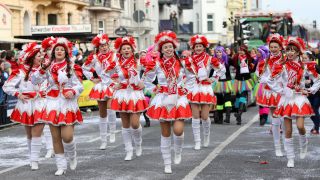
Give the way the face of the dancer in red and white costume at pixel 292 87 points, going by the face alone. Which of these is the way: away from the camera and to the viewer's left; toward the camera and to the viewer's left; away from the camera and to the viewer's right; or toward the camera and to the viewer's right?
toward the camera and to the viewer's left

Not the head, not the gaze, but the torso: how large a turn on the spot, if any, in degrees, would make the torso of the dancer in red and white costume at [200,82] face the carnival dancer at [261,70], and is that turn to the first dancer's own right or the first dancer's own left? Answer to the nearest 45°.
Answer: approximately 135° to the first dancer's own left

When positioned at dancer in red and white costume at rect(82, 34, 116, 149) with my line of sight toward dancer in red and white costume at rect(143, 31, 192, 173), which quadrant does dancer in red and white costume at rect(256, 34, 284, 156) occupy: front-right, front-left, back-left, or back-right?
front-left

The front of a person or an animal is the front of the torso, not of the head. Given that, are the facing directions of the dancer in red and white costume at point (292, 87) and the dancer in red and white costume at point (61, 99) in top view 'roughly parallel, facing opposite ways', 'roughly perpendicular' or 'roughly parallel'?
roughly parallel

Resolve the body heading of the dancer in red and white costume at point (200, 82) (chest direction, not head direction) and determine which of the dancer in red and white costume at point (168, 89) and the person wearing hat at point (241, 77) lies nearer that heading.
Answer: the dancer in red and white costume

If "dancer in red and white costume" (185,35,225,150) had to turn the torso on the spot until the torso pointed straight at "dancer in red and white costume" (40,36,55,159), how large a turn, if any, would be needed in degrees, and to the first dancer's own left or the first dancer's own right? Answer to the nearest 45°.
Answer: approximately 45° to the first dancer's own right

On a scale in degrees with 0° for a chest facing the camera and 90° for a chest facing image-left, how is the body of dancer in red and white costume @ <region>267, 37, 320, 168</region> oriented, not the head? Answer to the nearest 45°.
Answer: approximately 0°

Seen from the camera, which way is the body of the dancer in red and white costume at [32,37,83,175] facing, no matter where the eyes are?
toward the camera

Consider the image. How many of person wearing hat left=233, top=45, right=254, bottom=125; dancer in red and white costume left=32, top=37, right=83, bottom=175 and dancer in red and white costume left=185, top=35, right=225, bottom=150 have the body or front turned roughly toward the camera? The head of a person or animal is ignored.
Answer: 3

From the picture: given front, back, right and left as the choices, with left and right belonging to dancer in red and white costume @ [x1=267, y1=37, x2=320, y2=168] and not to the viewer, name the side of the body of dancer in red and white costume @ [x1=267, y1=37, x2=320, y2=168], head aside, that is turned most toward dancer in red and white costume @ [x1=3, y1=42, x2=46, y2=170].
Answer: right

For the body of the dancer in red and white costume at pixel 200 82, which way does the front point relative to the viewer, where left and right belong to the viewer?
facing the viewer
